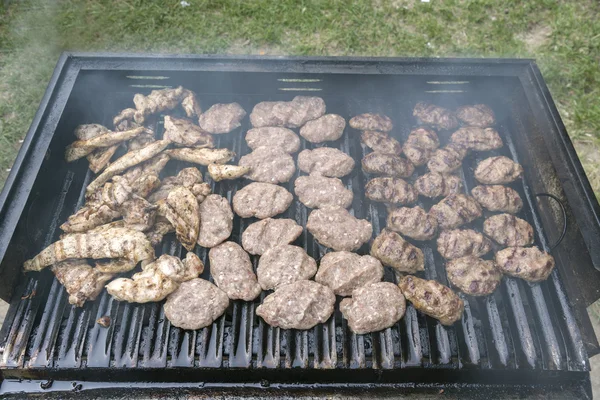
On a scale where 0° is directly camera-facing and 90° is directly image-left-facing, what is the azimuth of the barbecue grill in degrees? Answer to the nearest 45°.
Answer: approximately 0°
